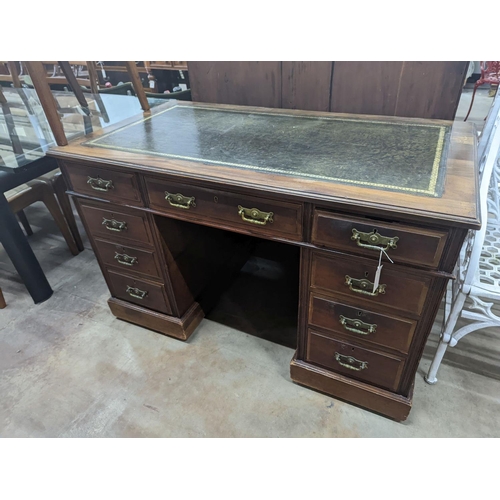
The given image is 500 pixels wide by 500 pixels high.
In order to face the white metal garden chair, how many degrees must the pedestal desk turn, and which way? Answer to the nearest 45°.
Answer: approximately 135° to its left

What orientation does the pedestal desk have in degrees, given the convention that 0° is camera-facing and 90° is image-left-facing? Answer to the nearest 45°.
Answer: approximately 45°

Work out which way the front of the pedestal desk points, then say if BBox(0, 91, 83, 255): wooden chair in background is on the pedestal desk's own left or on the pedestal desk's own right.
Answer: on the pedestal desk's own right

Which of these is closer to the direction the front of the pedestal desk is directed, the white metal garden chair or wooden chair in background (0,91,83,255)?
the wooden chair in background

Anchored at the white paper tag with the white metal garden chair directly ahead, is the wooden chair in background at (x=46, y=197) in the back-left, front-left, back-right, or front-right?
back-left
